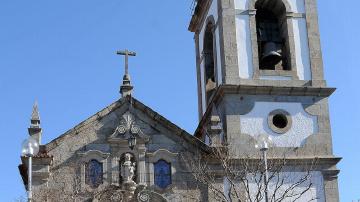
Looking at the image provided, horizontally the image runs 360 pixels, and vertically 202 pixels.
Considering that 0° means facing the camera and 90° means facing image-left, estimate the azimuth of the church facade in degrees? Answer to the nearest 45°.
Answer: approximately 0°
